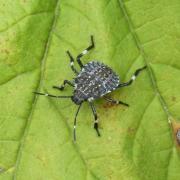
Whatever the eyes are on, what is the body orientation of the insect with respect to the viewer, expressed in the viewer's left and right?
facing the viewer and to the left of the viewer
